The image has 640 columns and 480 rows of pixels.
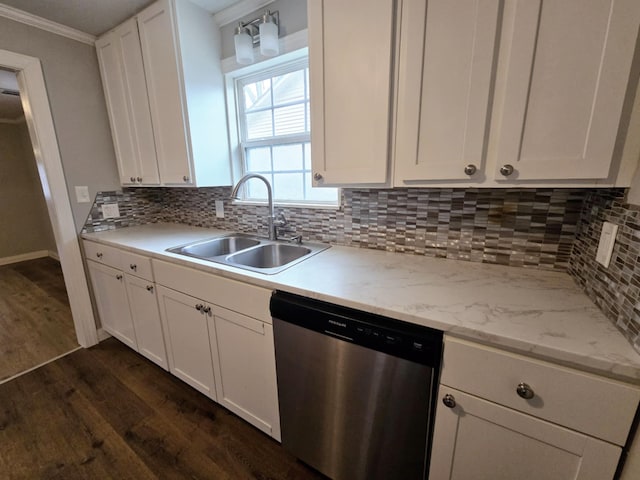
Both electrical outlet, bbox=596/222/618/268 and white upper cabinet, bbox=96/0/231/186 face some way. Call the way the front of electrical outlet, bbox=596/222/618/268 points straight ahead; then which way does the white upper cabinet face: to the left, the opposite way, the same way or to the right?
to the left

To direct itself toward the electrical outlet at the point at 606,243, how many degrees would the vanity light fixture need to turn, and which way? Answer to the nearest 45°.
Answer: approximately 90° to its left

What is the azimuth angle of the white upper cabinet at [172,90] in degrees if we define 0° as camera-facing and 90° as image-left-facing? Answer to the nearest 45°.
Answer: approximately 45°

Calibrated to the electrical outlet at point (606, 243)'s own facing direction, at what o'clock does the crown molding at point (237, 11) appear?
The crown molding is roughly at 1 o'clock from the electrical outlet.

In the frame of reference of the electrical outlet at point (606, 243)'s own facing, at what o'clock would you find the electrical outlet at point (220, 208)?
the electrical outlet at point (220, 208) is roughly at 1 o'clock from the electrical outlet at point (606, 243).

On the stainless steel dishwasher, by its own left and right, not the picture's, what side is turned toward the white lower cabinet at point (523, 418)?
left

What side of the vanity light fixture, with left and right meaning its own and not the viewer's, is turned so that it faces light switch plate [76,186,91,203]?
right

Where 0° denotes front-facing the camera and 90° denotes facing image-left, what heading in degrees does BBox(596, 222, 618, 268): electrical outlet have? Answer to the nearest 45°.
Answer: approximately 45°
